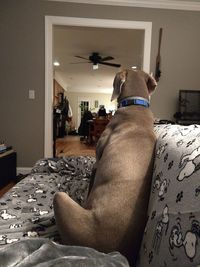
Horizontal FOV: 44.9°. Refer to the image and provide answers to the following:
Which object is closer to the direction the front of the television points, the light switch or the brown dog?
the brown dog

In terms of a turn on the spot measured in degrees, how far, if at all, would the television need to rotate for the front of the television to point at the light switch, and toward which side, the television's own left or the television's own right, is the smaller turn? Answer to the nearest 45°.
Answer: approximately 45° to the television's own right

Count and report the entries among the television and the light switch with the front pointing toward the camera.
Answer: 2

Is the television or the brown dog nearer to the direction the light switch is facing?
the brown dog

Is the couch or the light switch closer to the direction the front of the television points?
the couch

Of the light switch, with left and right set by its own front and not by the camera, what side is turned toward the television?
left

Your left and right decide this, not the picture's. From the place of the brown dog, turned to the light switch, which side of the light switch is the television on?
right

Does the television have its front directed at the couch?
yes

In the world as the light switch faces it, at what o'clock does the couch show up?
The couch is roughly at 12 o'clock from the light switch.

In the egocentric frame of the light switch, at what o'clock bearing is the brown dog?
The brown dog is roughly at 12 o'clock from the light switch.

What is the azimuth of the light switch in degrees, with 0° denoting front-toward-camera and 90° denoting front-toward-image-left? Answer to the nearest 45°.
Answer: approximately 0°
